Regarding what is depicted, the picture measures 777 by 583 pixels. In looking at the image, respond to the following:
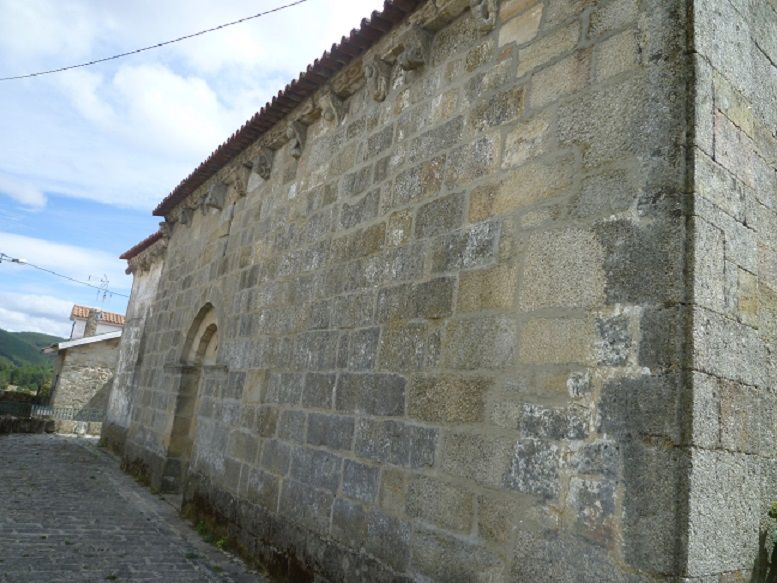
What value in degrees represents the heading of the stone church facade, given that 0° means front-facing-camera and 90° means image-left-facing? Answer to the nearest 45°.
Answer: approximately 45°

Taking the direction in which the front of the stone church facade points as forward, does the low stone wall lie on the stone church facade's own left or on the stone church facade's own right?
on the stone church facade's own right
